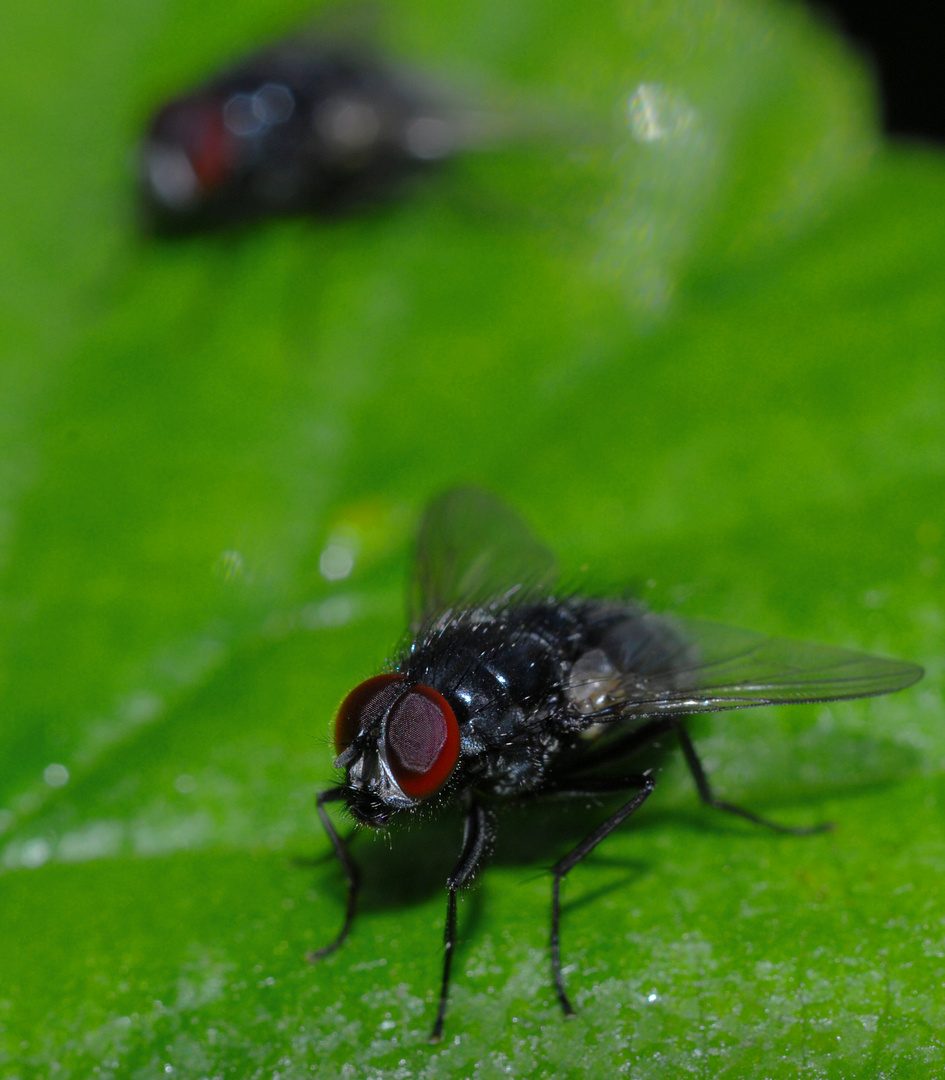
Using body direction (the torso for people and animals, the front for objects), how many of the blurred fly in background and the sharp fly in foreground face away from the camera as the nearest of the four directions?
0

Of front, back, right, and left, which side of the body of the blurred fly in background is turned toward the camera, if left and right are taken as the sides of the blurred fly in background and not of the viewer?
left

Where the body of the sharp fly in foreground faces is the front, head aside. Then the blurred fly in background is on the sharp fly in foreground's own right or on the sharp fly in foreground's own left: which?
on the sharp fly in foreground's own right

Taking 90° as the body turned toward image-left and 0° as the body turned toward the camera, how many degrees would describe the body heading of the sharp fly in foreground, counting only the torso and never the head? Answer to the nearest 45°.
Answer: approximately 45°

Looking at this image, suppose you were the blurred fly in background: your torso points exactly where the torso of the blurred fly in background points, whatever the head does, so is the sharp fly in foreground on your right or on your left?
on your left
